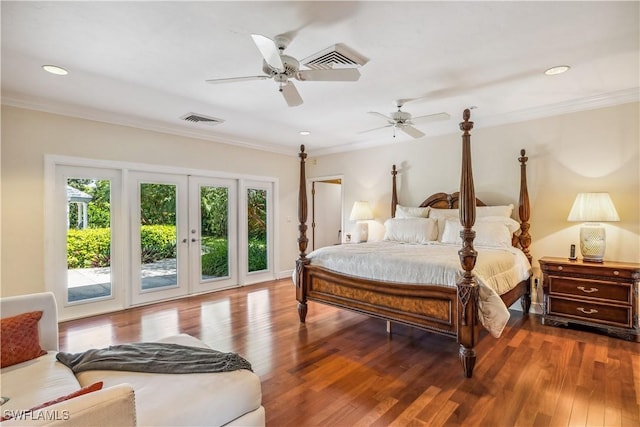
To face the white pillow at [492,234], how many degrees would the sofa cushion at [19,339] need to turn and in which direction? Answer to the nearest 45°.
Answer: approximately 45° to its left

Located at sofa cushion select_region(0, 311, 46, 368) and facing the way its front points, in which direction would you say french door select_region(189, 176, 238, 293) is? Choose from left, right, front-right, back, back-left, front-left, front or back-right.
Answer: left

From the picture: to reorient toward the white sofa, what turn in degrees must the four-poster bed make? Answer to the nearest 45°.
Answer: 0° — it already faces it

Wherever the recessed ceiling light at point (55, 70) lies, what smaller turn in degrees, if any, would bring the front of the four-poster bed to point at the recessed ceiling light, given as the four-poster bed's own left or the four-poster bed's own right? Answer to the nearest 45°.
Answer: approximately 45° to the four-poster bed's own right

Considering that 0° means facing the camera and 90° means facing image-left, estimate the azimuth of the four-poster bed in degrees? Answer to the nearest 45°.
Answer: approximately 45°

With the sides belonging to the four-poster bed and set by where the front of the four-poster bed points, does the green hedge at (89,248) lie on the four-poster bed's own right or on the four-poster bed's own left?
on the four-poster bed's own right

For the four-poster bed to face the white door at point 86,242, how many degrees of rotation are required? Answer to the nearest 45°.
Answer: approximately 45° to its right

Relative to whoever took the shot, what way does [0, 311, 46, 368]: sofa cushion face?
facing the viewer and to the right of the viewer

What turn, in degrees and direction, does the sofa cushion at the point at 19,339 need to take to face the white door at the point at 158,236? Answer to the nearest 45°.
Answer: approximately 90° to its left
